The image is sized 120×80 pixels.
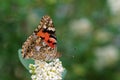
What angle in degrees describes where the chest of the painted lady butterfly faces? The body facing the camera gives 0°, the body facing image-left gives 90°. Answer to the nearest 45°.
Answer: approximately 270°
